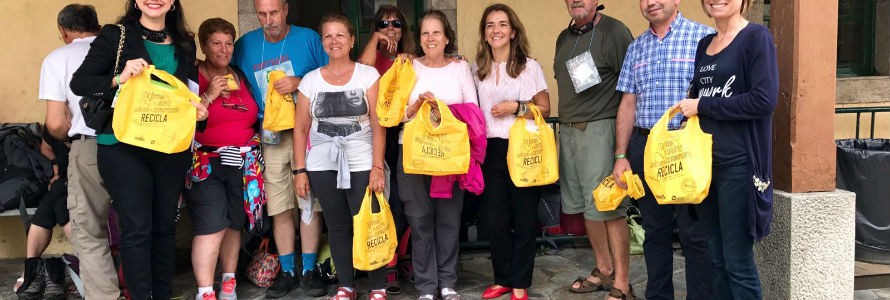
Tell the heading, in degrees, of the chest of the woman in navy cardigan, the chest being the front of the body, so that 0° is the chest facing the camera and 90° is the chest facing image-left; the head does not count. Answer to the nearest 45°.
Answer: approximately 45°

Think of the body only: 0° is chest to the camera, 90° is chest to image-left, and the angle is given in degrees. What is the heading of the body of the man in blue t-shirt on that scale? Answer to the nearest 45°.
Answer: approximately 0°

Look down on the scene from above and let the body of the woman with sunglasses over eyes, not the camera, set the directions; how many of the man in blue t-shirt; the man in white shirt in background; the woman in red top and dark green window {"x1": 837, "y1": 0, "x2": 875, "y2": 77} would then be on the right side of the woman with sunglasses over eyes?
3

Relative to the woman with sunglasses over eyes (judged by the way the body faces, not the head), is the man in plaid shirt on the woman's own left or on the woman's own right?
on the woman's own left

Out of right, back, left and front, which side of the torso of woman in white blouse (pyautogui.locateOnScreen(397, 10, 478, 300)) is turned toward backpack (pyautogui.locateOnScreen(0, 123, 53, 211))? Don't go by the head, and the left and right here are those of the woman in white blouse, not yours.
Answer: right

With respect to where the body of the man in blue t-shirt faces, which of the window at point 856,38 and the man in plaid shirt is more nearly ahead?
the man in plaid shirt

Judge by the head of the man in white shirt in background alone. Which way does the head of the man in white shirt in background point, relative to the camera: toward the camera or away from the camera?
away from the camera

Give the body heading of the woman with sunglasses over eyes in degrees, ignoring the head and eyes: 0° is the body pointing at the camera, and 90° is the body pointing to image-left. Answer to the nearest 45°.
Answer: approximately 0°
